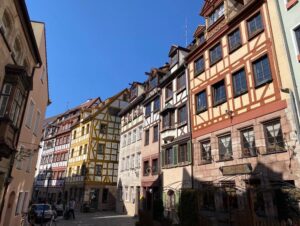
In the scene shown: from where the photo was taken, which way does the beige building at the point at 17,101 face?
to the viewer's right

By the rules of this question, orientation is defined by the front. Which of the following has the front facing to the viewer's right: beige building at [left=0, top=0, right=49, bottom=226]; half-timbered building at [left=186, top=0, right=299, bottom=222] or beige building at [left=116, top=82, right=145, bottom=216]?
beige building at [left=0, top=0, right=49, bottom=226]

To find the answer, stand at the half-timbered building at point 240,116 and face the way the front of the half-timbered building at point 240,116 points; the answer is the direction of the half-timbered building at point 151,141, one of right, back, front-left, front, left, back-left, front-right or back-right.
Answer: right

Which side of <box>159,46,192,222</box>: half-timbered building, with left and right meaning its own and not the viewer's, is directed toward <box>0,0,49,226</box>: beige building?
front

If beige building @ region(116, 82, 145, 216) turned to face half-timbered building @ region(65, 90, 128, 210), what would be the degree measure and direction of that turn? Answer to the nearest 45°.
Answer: approximately 90° to its right

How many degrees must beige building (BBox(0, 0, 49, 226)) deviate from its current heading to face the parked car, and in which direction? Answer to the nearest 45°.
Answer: approximately 90° to its left

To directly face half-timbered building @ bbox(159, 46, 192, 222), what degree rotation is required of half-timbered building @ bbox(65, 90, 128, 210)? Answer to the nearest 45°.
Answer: approximately 45° to its left

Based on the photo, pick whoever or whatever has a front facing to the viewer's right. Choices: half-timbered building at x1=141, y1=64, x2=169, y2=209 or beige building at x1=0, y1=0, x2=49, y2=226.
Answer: the beige building

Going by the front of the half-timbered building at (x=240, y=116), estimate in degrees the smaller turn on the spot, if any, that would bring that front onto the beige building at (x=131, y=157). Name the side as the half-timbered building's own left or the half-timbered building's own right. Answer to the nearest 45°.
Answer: approximately 90° to the half-timbered building's own right

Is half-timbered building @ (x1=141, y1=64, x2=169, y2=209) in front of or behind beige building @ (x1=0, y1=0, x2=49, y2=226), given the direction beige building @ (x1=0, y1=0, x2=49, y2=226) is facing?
in front

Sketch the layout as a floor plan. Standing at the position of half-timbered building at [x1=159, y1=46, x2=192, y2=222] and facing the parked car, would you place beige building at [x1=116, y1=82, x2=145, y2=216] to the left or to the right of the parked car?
right

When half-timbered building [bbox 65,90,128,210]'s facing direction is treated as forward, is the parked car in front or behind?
in front
